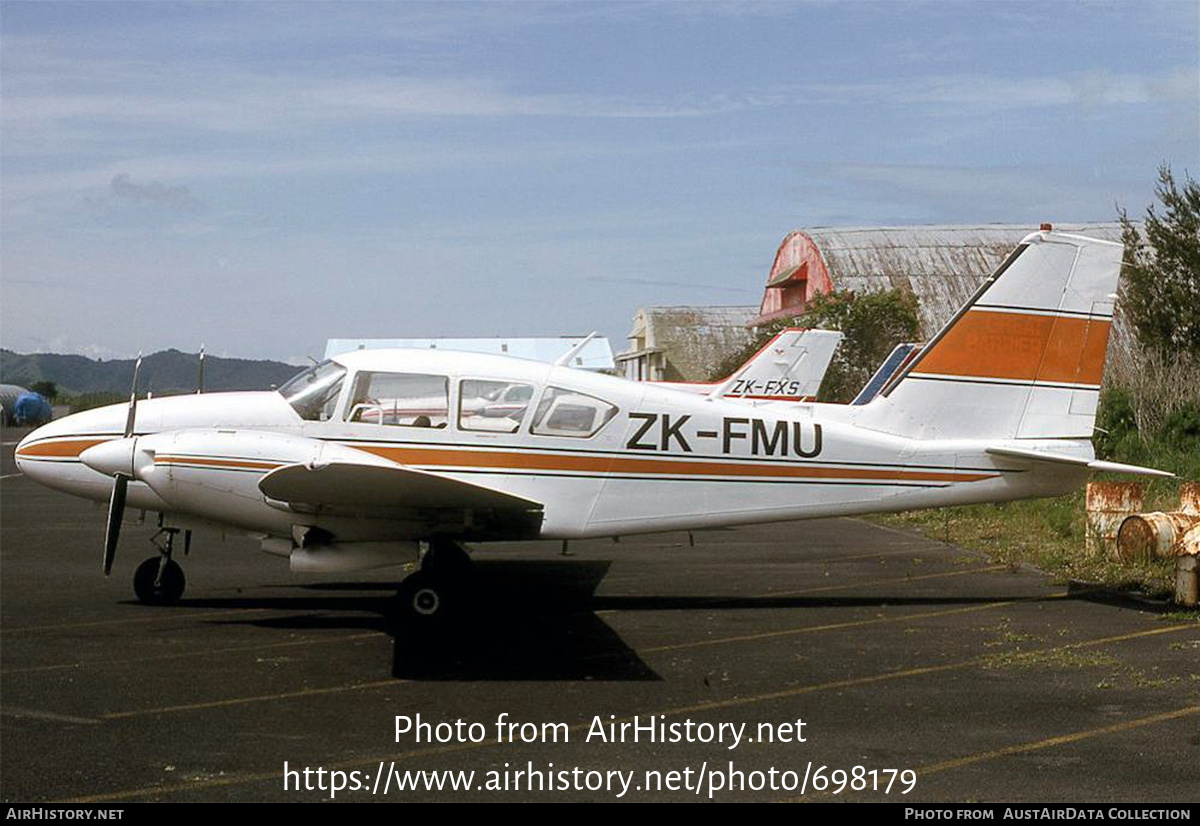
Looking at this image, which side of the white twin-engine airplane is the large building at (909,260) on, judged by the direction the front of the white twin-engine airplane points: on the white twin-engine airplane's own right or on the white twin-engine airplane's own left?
on the white twin-engine airplane's own right

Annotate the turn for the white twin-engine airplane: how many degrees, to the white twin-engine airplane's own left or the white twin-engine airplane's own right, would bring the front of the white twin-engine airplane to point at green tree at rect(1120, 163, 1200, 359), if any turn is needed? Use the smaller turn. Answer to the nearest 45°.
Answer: approximately 135° to the white twin-engine airplane's own right

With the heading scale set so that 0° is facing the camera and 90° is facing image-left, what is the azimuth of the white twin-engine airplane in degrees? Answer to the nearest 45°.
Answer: approximately 90°

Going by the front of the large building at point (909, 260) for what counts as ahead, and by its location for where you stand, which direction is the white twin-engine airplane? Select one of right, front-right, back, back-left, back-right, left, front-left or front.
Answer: front-left

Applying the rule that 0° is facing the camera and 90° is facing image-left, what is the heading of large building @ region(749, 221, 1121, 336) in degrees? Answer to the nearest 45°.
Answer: approximately 45°

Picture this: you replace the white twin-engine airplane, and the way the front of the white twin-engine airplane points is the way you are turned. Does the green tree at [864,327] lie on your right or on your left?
on your right

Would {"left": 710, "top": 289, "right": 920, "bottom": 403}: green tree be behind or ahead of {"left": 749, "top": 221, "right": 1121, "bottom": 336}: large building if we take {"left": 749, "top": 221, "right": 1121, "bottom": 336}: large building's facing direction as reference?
ahead

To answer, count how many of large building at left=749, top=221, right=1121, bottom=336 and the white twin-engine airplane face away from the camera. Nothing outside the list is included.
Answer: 0
